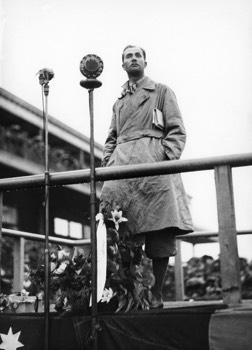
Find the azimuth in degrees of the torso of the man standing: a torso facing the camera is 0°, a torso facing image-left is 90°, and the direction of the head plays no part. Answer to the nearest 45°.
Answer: approximately 45°

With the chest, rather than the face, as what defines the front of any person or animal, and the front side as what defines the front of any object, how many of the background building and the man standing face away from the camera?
0

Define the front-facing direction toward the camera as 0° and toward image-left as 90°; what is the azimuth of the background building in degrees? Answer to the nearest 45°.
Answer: approximately 315°

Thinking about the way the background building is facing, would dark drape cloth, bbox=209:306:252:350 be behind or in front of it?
in front

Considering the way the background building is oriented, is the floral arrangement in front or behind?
in front

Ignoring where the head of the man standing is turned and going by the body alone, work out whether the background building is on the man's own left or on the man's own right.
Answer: on the man's own right

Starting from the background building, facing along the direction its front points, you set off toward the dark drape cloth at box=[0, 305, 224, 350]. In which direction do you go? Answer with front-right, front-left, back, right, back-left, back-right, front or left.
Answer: front-right

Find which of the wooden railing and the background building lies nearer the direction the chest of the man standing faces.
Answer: the wooden railing

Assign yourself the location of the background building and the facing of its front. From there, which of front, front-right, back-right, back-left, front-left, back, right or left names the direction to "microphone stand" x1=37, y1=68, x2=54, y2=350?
front-right
